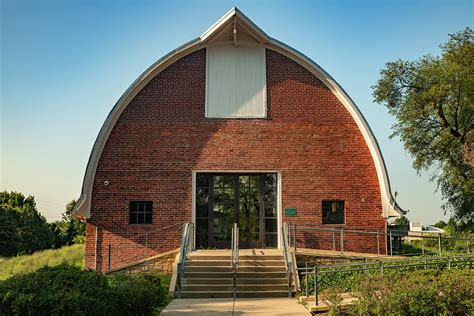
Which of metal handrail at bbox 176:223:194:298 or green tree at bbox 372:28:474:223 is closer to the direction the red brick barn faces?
the metal handrail

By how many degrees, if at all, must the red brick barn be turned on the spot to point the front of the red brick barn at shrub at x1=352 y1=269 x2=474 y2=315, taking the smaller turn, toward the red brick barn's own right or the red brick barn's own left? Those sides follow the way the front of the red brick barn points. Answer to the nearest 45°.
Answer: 0° — it already faces it

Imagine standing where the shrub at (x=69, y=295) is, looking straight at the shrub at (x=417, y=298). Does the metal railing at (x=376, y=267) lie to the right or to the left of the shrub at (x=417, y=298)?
left

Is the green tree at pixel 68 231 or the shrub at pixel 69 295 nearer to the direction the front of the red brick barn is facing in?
the shrub

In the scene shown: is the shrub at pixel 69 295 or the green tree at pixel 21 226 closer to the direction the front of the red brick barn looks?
the shrub

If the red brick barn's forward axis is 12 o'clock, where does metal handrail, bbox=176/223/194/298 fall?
The metal handrail is roughly at 1 o'clock from the red brick barn.

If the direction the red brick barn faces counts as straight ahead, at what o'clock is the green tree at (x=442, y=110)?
The green tree is roughly at 8 o'clock from the red brick barn.

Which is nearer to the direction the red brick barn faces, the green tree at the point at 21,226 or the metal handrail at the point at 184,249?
the metal handrail

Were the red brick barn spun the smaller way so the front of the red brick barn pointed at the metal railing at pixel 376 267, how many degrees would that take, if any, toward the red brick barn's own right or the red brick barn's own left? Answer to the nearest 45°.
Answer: approximately 45° to the red brick barn's own left

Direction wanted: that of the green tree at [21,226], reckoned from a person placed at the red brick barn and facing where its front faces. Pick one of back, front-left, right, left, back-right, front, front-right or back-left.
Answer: back-right

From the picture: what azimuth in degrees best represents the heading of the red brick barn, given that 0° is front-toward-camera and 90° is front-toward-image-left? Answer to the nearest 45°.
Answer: approximately 0°

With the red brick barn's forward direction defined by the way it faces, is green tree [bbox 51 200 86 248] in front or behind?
behind
